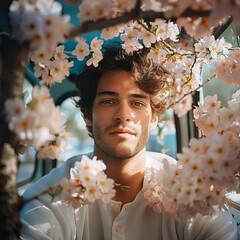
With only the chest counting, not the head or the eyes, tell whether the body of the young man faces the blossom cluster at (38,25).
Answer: yes

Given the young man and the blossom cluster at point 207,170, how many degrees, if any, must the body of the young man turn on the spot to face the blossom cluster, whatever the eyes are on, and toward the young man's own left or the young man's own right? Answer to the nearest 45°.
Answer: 0° — they already face it

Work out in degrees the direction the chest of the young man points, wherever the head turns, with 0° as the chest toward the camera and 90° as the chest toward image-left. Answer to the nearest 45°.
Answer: approximately 0°

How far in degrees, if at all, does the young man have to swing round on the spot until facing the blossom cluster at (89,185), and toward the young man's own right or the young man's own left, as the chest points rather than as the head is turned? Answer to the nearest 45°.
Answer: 0° — they already face it
